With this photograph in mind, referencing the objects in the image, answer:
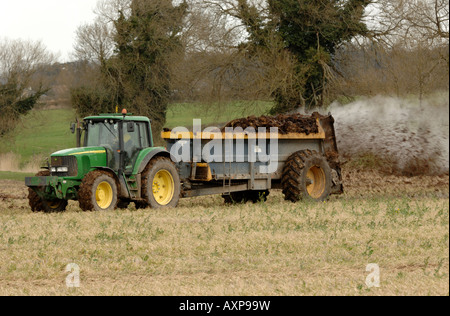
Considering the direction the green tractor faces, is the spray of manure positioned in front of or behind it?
behind

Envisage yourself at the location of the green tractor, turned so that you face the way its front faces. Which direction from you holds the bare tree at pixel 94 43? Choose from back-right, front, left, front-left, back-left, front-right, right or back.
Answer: back-right

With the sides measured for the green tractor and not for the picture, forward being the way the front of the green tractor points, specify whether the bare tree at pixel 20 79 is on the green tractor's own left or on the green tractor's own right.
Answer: on the green tractor's own right

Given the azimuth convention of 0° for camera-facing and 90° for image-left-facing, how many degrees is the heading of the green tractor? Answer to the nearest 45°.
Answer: approximately 45°

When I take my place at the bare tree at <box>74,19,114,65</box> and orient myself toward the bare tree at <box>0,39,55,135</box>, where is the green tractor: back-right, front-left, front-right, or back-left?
front-left
